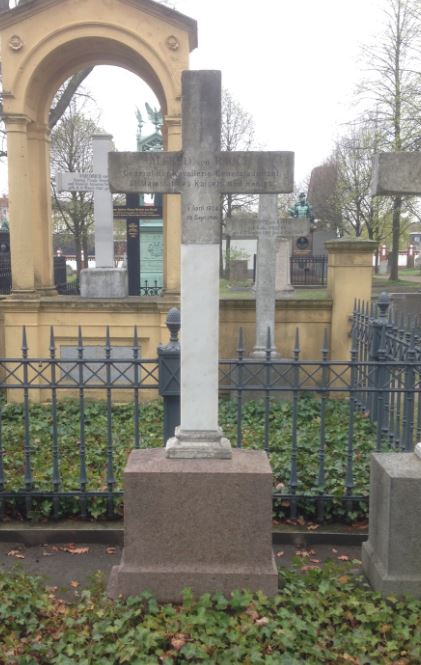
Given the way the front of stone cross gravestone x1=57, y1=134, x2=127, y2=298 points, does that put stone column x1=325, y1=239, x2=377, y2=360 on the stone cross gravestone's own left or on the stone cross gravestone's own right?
on the stone cross gravestone's own left

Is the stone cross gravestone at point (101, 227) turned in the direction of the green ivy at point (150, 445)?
yes

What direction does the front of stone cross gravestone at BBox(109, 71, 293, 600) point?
toward the camera

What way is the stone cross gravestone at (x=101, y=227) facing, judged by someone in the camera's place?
facing the viewer

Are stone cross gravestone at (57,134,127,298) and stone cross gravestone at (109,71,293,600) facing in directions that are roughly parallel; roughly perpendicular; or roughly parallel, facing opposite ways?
roughly parallel

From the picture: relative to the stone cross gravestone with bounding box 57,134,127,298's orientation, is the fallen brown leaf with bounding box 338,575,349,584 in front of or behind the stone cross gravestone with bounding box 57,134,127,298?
in front

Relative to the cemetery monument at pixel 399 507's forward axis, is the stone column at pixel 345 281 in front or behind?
behind

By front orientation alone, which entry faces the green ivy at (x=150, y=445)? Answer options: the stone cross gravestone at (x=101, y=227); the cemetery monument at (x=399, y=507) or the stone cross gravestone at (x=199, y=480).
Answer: the stone cross gravestone at (x=101, y=227)

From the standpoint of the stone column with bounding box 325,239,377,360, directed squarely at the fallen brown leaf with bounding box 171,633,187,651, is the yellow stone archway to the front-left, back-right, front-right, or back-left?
front-right

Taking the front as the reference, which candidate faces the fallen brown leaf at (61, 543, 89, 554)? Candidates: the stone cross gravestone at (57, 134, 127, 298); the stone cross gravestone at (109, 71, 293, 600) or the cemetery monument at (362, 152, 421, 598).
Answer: the stone cross gravestone at (57, 134, 127, 298)

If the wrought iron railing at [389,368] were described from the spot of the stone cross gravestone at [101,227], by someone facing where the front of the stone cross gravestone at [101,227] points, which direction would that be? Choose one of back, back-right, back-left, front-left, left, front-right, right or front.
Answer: front-left

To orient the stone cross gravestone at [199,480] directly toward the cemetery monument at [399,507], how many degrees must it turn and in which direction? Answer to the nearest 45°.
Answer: approximately 90° to its left

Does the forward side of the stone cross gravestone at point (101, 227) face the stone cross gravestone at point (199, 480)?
yes

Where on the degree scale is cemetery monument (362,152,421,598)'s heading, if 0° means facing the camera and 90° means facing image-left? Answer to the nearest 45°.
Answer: approximately 0°
